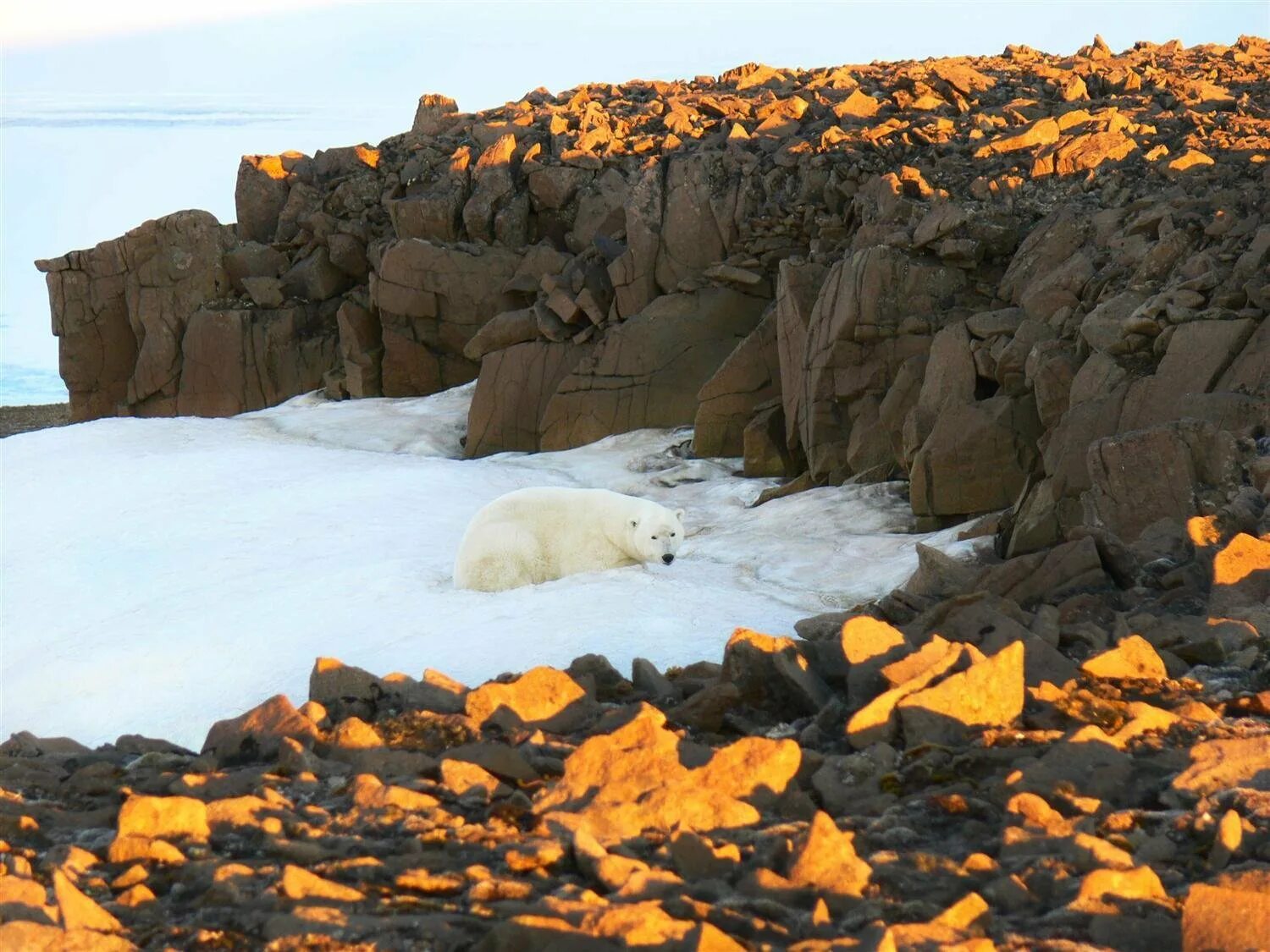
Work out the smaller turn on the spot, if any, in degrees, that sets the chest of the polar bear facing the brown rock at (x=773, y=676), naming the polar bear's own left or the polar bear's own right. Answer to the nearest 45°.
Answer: approximately 90° to the polar bear's own right

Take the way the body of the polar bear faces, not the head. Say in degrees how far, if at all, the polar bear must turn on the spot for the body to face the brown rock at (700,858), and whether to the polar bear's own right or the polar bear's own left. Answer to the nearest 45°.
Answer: approximately 90° to the polar bear's own right

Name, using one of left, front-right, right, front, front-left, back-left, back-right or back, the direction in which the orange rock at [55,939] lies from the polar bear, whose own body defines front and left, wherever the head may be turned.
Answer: right

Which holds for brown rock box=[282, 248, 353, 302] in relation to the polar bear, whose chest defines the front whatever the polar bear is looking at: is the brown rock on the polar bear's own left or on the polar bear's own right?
on the polar bear's own left

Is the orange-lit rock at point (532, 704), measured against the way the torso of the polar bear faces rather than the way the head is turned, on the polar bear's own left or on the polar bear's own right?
on the polar bear's own right

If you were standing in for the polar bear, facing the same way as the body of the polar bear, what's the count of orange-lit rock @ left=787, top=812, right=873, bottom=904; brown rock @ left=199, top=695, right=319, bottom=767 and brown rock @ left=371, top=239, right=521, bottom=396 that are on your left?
1

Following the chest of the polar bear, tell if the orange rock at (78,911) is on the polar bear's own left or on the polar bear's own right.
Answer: on the polar bear's own right

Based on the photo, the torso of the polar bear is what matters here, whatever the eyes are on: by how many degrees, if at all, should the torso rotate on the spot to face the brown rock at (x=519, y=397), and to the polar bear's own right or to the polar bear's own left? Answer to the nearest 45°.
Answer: approximately 90° to the polar bear's own left

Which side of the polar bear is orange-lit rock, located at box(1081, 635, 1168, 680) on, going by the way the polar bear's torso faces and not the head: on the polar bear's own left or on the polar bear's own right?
on the polar bear's own right

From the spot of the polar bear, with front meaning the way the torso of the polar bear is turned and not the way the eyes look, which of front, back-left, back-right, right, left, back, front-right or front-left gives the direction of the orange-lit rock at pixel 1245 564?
front-right

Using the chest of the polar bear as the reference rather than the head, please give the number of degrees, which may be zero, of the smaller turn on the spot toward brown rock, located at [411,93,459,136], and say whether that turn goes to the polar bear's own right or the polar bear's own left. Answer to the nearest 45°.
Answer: approximately 90° to the polar bear's own left

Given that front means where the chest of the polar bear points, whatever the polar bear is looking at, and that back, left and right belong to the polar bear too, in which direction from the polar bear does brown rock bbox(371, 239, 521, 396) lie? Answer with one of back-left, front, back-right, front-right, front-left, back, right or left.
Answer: left

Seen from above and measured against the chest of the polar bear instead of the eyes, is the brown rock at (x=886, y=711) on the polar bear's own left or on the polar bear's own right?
on the polar bear's own right

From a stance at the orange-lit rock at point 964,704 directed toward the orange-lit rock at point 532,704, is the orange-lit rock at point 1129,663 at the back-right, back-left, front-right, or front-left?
back-right

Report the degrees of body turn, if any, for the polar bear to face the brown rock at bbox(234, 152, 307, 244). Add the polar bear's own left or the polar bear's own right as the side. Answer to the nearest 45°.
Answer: approximately 90° to the polar bear's own left

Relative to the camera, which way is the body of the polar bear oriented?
to the viewer's right
